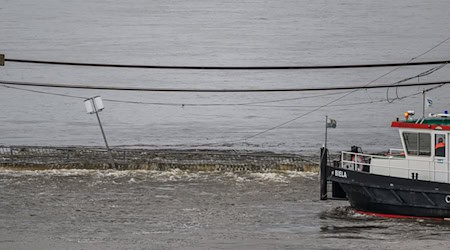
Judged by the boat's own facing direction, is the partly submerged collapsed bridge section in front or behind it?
in front

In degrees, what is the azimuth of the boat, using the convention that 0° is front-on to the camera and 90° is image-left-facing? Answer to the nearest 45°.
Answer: approximately 90°

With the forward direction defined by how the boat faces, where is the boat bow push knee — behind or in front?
in front
